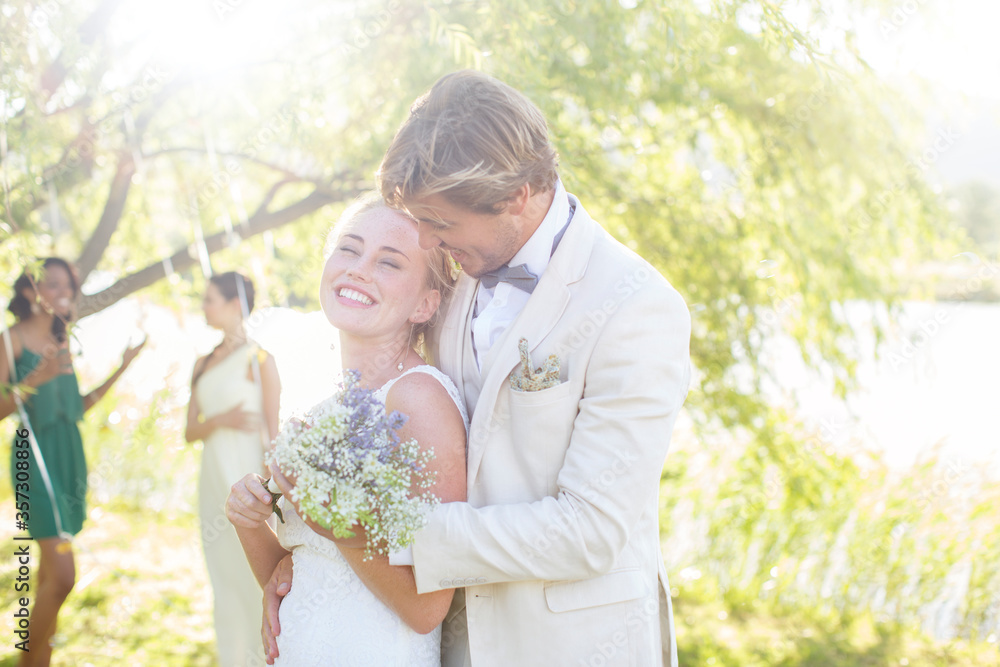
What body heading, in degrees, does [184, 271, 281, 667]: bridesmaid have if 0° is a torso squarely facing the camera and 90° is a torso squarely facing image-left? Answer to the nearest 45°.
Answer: approximately 45°

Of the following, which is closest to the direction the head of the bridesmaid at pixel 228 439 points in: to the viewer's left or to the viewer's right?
to the viewer's left

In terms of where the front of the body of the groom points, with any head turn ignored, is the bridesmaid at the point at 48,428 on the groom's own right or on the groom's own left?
on the groom's own right

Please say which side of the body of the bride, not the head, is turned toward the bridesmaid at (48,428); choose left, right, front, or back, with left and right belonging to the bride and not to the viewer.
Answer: right

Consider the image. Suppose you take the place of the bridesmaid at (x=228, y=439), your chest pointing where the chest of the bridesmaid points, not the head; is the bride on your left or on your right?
on your left

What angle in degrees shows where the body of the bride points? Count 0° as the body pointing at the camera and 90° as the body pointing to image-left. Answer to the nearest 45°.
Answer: approximately 45°

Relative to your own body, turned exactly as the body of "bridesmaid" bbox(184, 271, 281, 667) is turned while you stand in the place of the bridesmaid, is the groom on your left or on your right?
on your left
